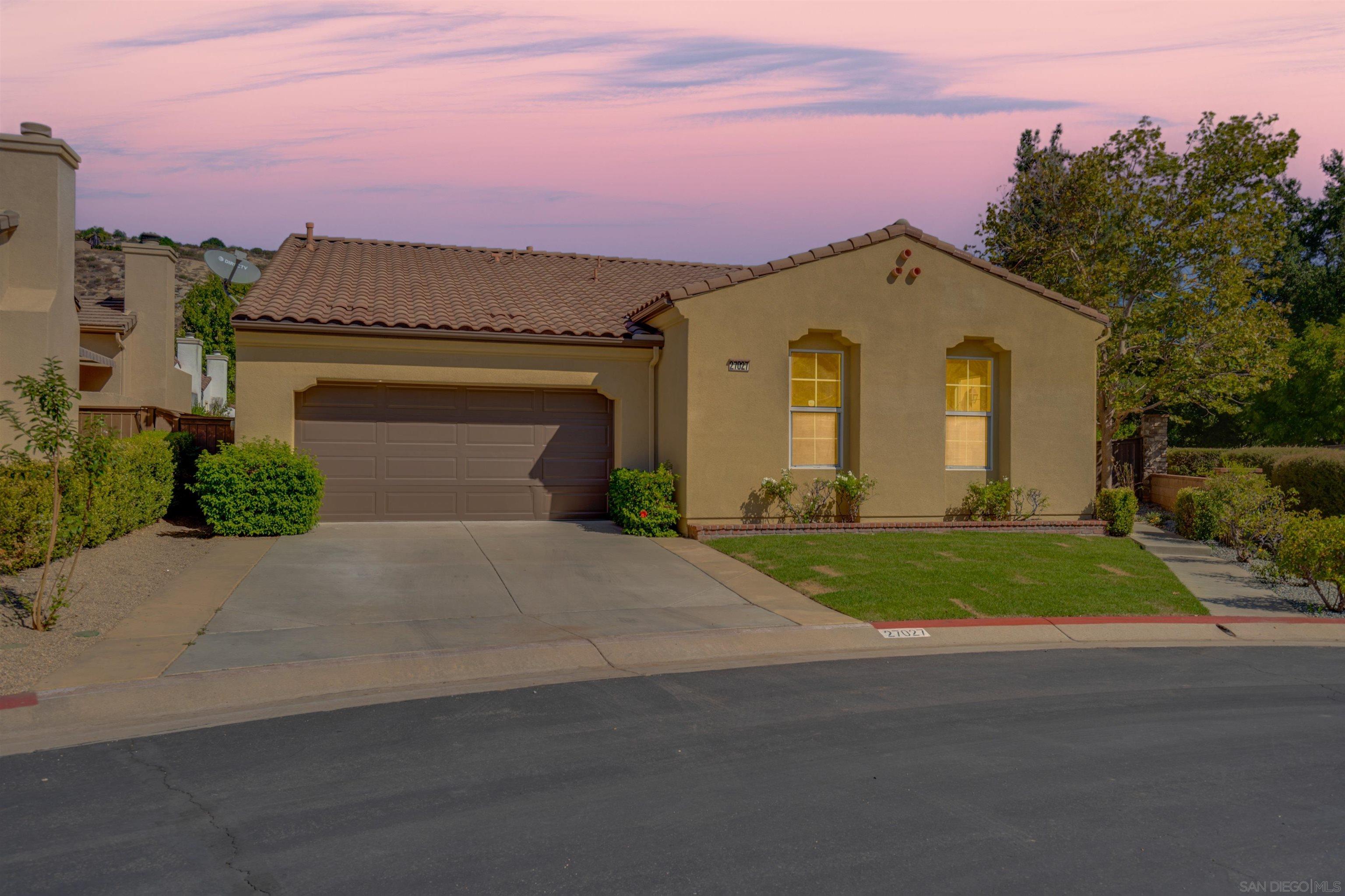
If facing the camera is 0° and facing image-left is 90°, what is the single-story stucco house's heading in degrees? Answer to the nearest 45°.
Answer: approximately 0°

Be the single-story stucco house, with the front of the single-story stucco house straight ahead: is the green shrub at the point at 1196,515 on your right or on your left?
on your left

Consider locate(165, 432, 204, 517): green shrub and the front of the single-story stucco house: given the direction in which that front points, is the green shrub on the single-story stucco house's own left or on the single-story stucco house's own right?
on the single-story stucco house's own right

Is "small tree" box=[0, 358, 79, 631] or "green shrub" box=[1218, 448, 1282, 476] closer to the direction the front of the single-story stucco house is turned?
the small tree

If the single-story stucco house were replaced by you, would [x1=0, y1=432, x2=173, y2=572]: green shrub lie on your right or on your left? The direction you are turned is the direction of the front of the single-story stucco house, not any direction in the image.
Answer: on your right

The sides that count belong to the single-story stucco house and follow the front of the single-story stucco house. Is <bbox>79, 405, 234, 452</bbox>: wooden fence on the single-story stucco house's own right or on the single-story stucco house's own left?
on the single-story stucco house's own right

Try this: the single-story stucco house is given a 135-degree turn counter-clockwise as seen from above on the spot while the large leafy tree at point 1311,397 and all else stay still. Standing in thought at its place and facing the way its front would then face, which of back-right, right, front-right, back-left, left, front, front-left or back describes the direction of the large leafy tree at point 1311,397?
front

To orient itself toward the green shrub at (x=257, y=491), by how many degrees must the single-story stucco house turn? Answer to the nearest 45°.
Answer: approximately 90° to its right

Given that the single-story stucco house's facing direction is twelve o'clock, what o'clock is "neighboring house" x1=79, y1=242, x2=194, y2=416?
The neighboring house is roughly at 4 o'clock from the single-story stucco house.

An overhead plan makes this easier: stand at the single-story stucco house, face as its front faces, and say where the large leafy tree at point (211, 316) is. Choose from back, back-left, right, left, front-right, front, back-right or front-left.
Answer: back-right

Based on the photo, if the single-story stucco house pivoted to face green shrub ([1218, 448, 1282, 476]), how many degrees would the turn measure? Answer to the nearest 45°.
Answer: approximately 90° to its left

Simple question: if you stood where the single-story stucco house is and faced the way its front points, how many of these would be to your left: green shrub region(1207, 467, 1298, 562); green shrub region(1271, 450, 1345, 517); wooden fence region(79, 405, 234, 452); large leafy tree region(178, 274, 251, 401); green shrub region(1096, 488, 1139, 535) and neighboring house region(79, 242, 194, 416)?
3

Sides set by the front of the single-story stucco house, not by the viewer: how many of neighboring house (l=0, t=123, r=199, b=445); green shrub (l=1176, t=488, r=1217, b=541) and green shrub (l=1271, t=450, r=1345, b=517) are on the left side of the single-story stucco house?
2

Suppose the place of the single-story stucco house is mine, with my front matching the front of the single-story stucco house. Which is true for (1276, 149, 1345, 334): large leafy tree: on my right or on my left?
on my left
